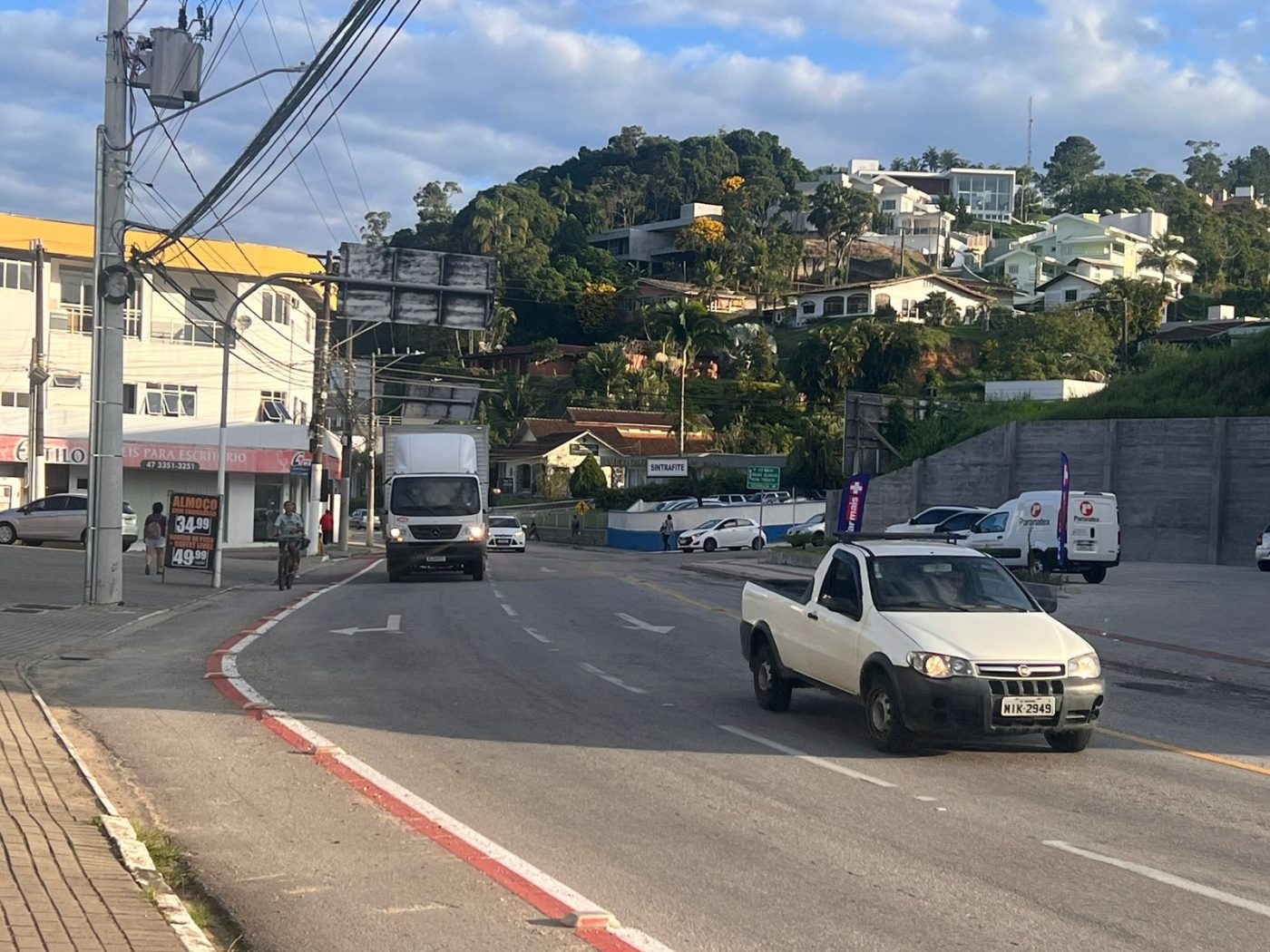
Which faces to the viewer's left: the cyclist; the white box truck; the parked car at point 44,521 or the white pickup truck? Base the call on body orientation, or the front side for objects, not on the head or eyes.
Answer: the parked car

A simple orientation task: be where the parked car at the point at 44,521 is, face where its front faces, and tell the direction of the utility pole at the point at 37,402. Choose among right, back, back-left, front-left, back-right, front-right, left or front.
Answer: right

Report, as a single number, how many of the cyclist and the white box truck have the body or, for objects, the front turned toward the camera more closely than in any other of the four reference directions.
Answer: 2

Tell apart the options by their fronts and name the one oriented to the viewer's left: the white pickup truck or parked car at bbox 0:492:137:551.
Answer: the parked car

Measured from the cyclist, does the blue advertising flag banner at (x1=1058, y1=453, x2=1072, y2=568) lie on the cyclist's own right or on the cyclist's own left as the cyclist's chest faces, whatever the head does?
on the cyclist's own left

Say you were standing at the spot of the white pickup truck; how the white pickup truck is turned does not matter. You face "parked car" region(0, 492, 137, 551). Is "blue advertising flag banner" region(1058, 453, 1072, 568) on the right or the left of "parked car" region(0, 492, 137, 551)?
right

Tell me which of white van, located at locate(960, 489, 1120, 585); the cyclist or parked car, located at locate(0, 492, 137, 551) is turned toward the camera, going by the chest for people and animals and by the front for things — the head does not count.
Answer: the cyclist

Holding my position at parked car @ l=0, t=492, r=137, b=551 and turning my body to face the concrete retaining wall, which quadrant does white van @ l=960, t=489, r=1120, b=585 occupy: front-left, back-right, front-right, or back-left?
front-right

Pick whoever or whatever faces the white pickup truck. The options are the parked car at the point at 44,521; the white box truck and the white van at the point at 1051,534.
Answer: the white box truck

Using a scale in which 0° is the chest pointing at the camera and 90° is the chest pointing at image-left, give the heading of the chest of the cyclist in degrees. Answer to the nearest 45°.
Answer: approximately 0°

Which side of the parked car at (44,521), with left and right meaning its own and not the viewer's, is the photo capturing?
left

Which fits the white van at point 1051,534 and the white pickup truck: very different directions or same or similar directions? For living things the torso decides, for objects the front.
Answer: very different directions

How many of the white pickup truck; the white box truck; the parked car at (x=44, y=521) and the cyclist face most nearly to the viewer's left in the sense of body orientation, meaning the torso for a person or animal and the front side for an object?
1

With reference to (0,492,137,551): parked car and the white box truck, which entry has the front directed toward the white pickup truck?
the white box truck

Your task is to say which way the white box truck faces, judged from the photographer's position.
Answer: facing the viewer
